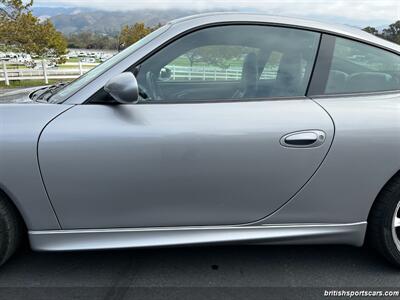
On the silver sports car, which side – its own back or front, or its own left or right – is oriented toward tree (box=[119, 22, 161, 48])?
right

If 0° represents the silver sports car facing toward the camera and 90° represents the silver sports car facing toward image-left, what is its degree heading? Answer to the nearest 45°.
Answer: approximately 90°

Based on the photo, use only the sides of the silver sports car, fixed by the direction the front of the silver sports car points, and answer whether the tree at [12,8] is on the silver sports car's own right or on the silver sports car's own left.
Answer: on the silver sports car's own right
